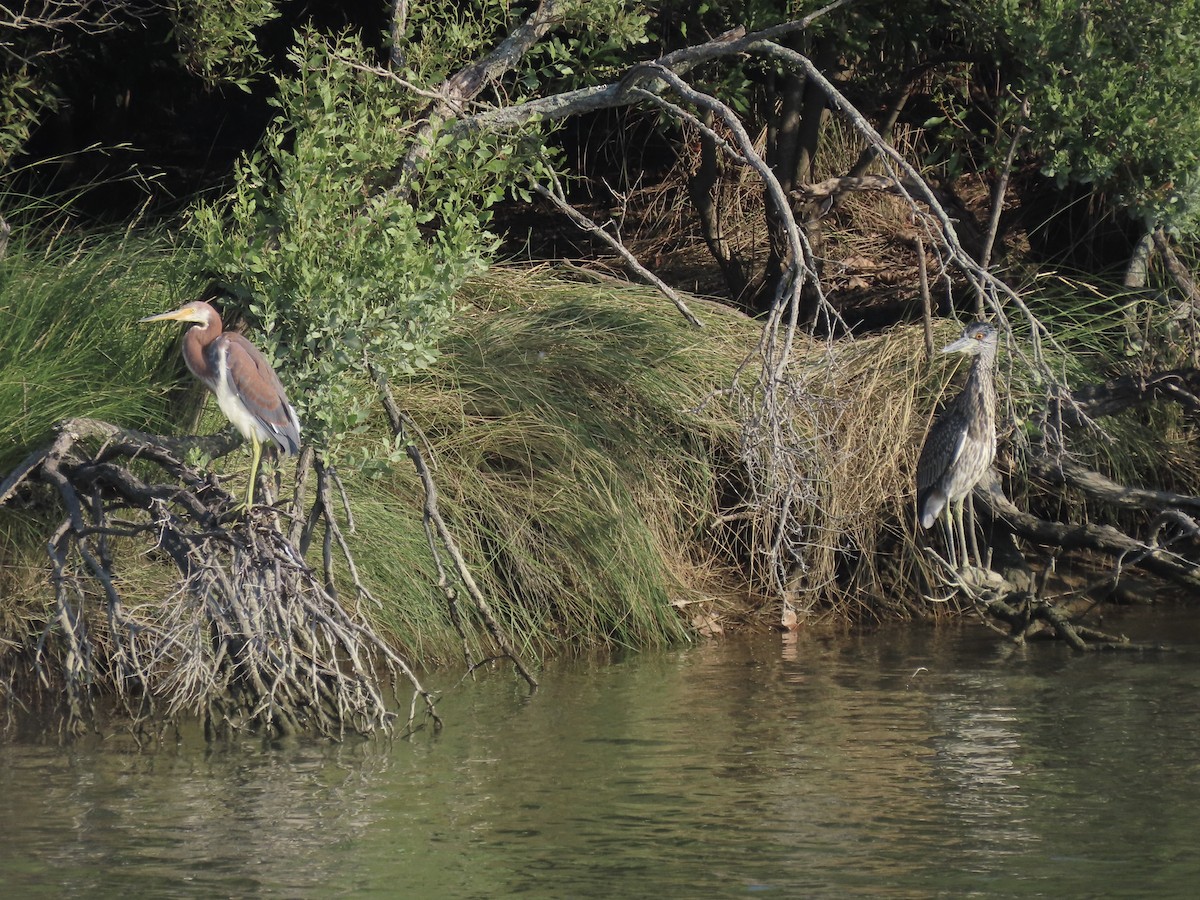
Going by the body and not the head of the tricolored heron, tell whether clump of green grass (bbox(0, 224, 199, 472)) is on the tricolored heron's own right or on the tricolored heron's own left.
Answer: on the tricolored heron's own right

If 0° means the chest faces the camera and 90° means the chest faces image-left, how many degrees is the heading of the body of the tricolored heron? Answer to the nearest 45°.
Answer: approximately 90°

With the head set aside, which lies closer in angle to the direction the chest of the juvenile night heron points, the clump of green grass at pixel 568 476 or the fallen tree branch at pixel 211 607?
the fallen tree branch
